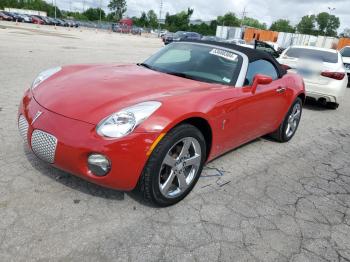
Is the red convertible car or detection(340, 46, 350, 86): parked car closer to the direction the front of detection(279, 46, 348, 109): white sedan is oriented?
the parked car

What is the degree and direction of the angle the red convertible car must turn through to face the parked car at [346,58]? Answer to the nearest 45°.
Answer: approximately 180°

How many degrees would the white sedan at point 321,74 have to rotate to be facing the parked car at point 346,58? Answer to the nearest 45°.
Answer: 0° — it already faces it

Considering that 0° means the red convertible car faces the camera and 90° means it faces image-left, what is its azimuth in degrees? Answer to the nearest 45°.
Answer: approximately 45°

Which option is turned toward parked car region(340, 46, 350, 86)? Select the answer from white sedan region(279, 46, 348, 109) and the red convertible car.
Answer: the white sedan

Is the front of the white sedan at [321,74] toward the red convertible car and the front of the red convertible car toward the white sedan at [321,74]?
no

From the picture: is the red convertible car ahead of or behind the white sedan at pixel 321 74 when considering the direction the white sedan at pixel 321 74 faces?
behind

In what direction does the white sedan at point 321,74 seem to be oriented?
away from the camera

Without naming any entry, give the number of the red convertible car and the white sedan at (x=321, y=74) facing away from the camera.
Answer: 1

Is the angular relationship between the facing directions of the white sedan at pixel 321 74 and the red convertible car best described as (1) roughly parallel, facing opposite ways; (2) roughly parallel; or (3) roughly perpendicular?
roughly parallel, facing opposite ways

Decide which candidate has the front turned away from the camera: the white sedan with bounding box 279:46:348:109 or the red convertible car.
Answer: the white sedan

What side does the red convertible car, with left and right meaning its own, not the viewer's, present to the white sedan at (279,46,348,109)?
back
